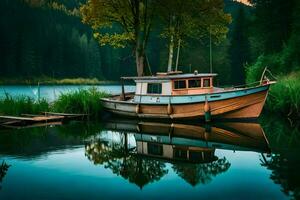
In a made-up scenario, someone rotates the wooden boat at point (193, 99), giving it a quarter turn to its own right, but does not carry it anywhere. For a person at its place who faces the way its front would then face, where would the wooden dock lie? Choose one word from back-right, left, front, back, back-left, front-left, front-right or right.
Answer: right

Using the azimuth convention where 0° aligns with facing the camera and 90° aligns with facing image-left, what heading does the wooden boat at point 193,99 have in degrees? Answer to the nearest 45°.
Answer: approximately 270°
